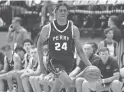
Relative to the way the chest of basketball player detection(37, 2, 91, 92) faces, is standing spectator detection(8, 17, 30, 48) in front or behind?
behind

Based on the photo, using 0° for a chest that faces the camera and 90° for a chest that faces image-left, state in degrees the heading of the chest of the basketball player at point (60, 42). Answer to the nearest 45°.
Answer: approximately 0°

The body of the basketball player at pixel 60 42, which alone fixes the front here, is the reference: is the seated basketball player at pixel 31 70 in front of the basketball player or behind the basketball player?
behind
